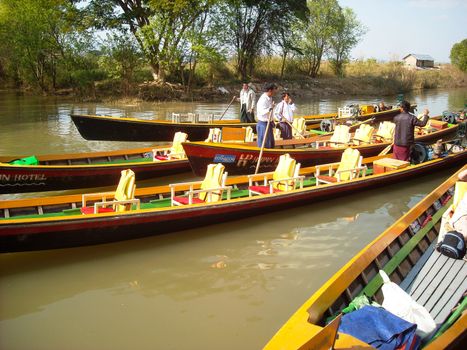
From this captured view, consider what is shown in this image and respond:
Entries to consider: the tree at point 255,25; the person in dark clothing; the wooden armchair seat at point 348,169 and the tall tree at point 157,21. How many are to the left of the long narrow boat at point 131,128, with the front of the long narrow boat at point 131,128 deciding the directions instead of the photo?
2

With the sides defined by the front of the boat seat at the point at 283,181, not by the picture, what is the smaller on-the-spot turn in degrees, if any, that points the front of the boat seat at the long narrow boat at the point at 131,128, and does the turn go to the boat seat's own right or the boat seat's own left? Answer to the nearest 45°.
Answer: approximately 90° to the boat seat's own right

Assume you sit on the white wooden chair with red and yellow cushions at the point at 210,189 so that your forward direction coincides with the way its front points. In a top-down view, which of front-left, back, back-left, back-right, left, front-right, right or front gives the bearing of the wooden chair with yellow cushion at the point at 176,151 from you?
back-right

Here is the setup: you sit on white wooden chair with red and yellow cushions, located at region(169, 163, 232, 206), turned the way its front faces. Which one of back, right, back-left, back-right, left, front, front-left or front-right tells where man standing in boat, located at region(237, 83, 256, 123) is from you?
back-right

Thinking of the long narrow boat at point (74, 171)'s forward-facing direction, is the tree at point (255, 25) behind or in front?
behind

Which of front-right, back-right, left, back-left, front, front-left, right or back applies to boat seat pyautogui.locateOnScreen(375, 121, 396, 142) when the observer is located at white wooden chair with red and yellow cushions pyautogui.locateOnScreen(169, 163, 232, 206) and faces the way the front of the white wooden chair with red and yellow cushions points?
back

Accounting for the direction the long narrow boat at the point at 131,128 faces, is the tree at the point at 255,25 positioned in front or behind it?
behind
